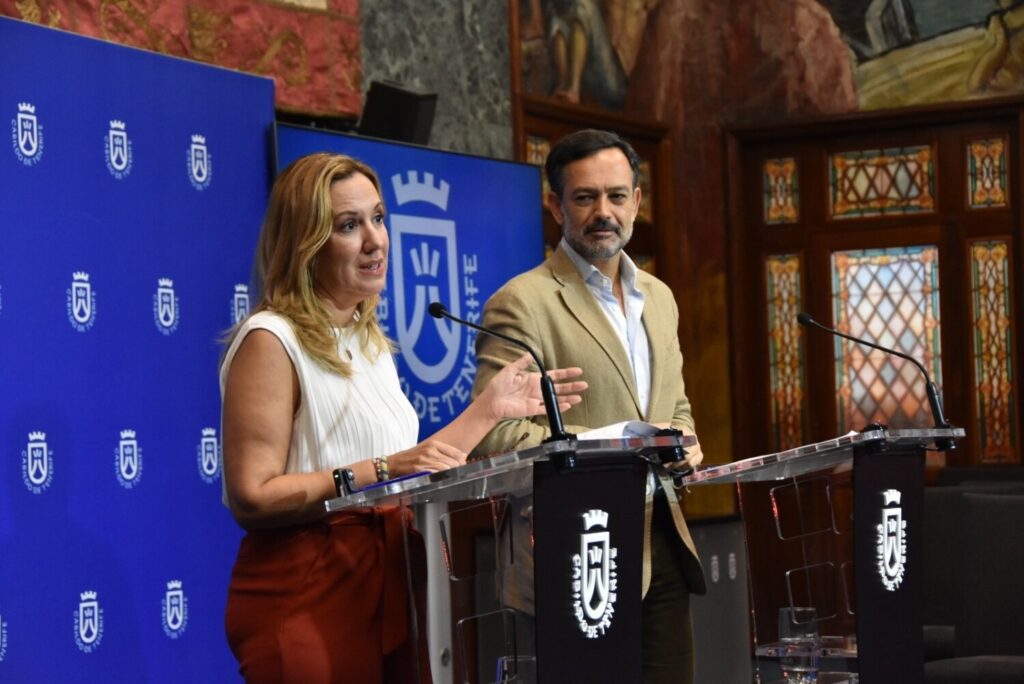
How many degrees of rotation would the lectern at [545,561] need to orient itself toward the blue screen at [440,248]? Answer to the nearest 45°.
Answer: approximately 135° to its left

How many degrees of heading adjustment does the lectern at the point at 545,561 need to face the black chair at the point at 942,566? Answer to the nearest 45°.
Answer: approximately 90° to its left

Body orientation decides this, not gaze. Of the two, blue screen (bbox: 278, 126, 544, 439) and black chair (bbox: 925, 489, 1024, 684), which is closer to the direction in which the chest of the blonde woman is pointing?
the black chair

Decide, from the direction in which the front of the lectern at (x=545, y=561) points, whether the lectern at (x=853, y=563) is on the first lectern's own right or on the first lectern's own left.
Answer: on the first lectern's own left

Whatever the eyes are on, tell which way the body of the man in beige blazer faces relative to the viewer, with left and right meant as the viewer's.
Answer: facing the viewer and to the right of the viewer

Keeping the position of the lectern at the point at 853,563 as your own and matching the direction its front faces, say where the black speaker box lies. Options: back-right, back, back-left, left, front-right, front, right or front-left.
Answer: back

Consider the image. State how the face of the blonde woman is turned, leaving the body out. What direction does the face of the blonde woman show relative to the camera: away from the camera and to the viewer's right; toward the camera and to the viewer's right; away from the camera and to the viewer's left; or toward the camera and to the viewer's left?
toward the camera and to the viewer's right

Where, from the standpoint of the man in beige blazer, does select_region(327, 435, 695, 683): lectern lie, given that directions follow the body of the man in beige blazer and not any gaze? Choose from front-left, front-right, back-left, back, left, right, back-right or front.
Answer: front-right
